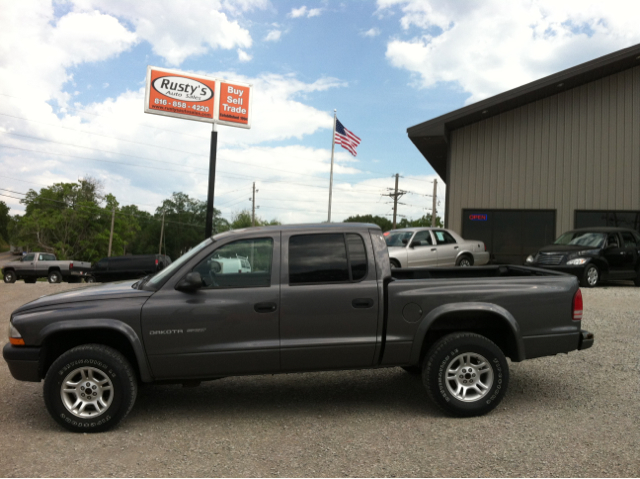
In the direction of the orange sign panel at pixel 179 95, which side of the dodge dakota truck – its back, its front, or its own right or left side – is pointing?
right

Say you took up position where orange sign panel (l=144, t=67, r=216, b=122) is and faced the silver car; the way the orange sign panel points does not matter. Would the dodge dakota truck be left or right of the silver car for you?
right

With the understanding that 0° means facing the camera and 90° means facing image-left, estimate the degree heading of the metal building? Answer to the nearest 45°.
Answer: approximately 0°

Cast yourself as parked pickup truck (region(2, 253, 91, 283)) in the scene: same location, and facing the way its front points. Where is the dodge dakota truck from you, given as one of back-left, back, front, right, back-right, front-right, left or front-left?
back-left

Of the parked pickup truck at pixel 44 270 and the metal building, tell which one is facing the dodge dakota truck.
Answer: the metal building

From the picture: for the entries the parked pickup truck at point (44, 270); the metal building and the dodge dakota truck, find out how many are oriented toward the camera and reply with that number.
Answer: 1

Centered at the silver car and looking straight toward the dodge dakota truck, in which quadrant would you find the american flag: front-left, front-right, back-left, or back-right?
back-right

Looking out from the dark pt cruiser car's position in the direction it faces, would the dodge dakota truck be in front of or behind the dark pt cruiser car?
in front

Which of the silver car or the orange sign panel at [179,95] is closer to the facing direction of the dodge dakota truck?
the orange sign panel

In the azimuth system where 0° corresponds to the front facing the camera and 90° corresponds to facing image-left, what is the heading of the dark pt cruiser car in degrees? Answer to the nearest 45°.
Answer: approximately 45°

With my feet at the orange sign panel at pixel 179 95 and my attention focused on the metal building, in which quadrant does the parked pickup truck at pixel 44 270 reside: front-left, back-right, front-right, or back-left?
back-left

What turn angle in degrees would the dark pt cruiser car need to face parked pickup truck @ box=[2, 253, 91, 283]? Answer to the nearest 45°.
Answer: approximately 45° to its right

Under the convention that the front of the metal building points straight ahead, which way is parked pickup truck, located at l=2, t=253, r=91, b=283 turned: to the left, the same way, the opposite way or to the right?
to the right

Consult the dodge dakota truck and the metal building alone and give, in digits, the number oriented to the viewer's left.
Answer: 1

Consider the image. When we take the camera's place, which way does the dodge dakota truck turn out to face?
facing to the left of the viewer

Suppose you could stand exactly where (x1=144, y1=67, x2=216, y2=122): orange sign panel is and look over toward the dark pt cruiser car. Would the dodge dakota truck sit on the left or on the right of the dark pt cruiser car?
right

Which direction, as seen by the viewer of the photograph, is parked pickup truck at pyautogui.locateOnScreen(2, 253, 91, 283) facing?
facing away from the viewer and to the left of the viewer

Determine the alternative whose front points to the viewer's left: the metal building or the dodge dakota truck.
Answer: the dodge dakota truck
